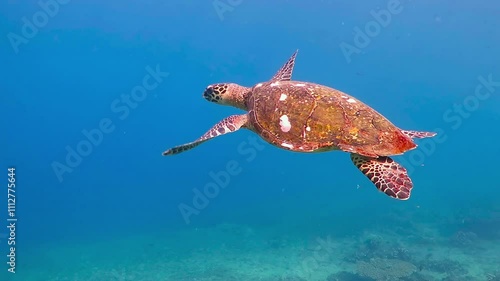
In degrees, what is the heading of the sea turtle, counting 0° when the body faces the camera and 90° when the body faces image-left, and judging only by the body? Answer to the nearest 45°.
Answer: approximately 90°
